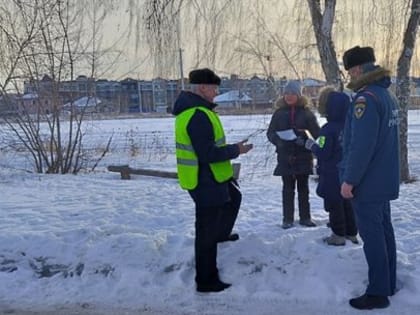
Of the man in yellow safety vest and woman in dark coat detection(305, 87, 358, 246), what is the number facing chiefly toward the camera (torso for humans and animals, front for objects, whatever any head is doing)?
0

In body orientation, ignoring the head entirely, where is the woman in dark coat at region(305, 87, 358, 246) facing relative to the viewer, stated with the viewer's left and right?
facing to the left of the viewer

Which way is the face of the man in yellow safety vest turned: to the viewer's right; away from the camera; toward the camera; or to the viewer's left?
to the viewer's right

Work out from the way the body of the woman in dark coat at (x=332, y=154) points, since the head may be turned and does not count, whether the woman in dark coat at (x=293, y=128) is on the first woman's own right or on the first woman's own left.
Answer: on the first woman's own right

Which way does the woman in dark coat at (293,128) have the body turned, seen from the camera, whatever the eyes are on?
toward the camera

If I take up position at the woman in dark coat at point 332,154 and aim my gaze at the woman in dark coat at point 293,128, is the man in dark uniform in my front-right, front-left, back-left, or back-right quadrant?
back-left

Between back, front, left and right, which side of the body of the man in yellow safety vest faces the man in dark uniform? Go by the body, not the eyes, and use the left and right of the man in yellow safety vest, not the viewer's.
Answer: front

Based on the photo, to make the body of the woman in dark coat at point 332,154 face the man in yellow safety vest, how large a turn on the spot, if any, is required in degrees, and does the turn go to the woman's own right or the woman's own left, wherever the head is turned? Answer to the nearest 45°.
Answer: approximately 45° to the woman's own left

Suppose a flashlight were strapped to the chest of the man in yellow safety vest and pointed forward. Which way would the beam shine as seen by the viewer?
to the viewer's right

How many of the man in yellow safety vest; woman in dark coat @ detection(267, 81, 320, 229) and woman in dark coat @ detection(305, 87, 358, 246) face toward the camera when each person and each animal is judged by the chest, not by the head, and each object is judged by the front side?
1

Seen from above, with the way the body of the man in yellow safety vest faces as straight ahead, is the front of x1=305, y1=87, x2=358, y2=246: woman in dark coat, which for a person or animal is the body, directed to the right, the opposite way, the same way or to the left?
the opposite way

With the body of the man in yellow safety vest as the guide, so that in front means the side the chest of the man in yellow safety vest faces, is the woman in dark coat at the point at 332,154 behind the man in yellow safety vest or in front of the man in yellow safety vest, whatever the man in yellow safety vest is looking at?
in front

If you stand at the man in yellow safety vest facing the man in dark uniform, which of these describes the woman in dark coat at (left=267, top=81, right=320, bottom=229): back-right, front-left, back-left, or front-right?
front-left

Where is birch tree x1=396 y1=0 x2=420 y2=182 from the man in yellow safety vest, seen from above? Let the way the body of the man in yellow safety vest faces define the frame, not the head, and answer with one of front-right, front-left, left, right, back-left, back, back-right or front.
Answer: front-left
